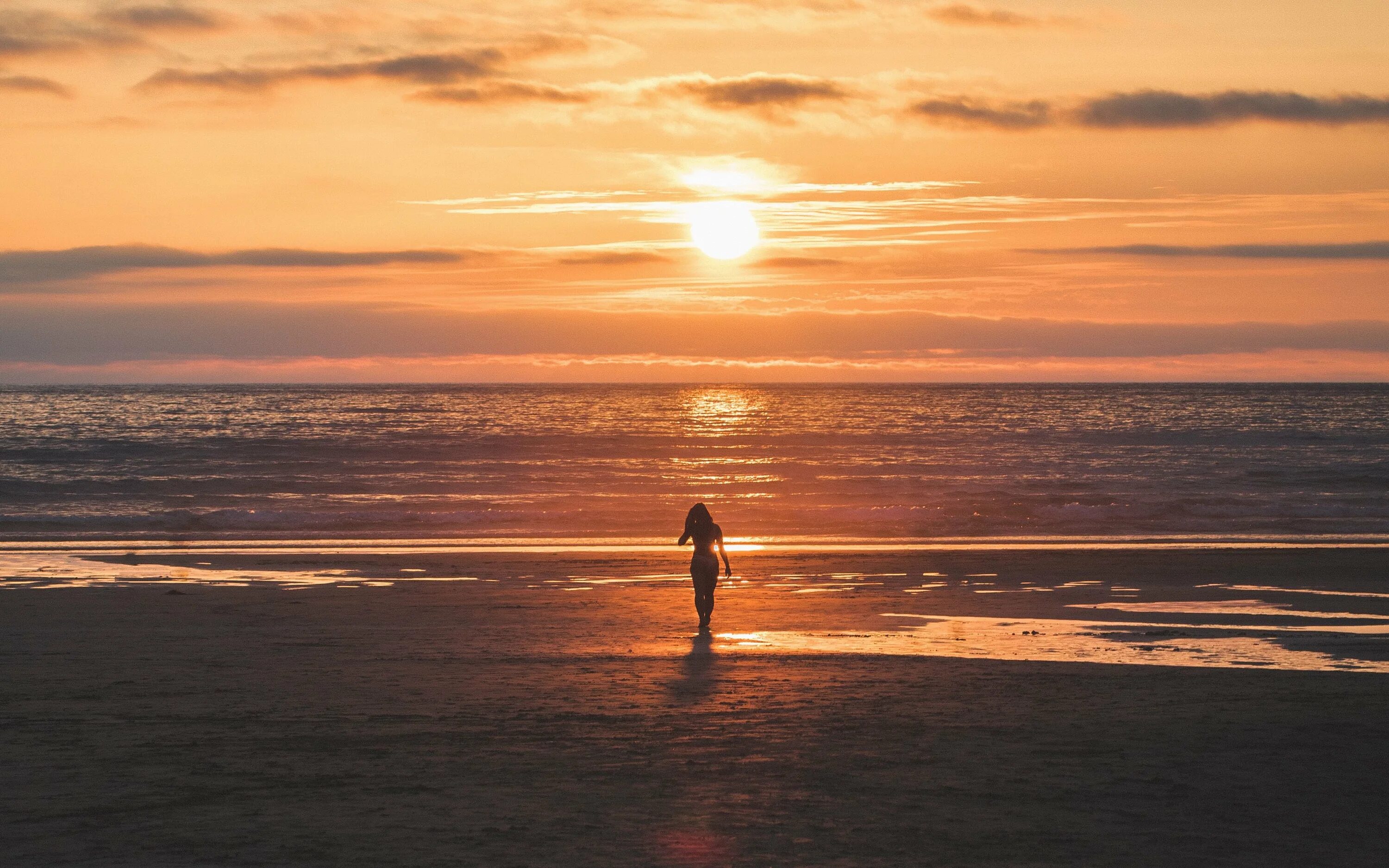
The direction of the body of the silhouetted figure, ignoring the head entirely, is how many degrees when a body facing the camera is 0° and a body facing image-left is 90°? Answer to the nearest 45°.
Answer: approximately 180°
